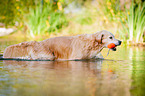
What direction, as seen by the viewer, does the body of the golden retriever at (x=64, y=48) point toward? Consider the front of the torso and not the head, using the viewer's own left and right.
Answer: facing to the right of the viewer

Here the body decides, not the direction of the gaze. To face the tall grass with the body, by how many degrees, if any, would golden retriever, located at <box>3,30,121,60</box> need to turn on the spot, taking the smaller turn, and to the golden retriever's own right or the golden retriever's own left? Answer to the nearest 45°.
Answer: approximately 45° to the golden retriever's own left

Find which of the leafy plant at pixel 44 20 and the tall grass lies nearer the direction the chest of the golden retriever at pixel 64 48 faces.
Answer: the tall grass

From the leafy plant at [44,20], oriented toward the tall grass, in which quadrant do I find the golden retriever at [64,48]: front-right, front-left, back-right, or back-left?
front-right

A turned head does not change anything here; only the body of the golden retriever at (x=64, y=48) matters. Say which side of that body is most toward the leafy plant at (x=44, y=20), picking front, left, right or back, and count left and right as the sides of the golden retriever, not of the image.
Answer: left
